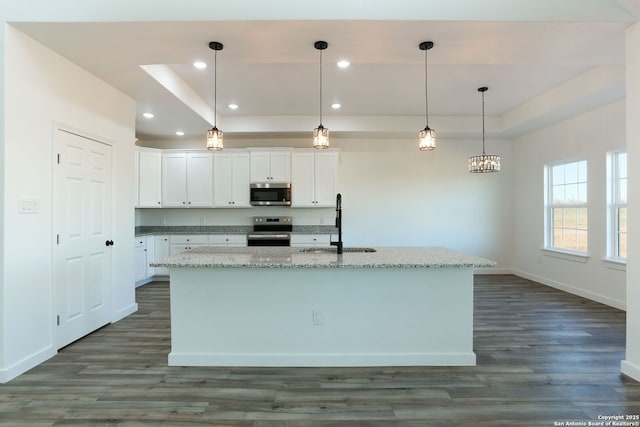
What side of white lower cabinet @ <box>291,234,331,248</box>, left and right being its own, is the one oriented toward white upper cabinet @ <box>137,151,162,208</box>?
right

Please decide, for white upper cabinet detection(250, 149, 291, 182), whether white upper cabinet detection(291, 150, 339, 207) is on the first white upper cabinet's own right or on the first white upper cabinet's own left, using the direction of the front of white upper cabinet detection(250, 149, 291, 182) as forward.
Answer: on the first white upper cabinet's own left

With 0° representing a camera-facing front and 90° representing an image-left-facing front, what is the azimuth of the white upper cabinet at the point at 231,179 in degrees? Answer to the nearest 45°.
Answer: approximately 0°

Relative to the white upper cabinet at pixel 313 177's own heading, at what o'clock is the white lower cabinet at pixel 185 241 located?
The white lower cabinet is roughly at 3 o'clock from the white upper cabinet.

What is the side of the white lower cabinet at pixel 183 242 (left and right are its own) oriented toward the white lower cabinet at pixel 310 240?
left

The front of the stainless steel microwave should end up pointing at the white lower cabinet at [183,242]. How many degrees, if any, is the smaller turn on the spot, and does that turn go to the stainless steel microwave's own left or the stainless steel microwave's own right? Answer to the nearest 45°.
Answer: approximately 90° to the stainless steel microwave's own right

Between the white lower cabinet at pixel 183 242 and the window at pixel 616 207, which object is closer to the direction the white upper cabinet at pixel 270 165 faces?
the window

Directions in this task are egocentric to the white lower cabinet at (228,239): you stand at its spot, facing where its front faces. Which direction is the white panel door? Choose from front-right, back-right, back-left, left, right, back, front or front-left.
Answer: front-right
